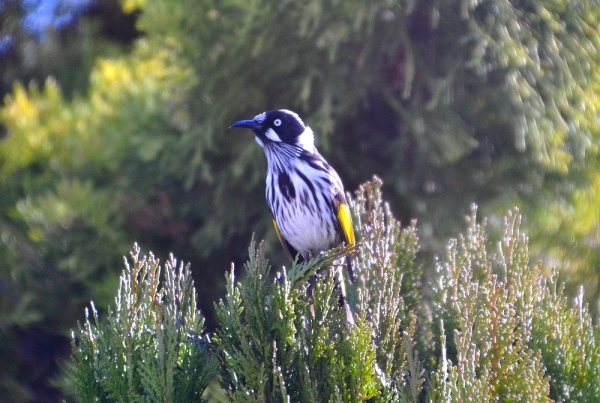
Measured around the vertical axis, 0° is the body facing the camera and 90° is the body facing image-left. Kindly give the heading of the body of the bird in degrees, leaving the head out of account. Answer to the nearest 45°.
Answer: approximately 45°

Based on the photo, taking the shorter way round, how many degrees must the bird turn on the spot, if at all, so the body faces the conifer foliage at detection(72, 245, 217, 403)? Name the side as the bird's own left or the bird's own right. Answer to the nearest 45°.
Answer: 0° — it already faces it
